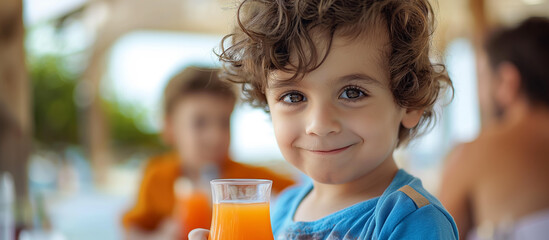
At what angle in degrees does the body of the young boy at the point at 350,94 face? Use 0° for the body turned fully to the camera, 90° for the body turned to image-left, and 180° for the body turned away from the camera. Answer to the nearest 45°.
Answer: approximately 45°

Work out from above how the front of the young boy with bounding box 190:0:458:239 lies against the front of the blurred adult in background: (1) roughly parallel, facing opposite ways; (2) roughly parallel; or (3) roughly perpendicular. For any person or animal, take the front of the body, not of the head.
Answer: roughly perpendicular

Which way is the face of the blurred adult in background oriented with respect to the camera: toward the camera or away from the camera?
away from the camera

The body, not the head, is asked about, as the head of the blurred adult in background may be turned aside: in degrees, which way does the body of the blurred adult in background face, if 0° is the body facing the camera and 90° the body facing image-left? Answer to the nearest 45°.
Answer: approximately 135°

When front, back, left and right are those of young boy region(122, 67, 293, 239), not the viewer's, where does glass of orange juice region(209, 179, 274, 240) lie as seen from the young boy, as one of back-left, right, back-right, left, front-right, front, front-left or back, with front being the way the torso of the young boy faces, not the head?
front-right

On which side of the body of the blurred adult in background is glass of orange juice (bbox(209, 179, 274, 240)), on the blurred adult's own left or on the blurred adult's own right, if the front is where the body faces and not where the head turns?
on the blurred adult's own left
